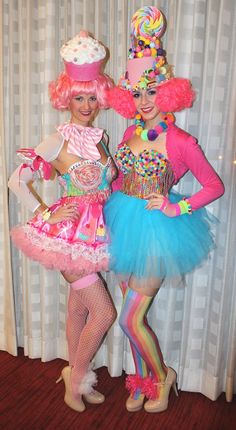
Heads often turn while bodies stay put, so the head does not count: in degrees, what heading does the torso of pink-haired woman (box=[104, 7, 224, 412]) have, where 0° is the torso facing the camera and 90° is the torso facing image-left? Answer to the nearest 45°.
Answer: approximately 45°

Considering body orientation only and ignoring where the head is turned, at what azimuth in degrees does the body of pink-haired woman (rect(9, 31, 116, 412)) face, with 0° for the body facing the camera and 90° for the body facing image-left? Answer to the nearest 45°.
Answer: approximately 315°

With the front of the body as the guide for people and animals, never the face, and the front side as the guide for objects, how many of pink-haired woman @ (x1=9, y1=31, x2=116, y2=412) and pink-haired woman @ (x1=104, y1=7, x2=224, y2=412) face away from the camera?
0
